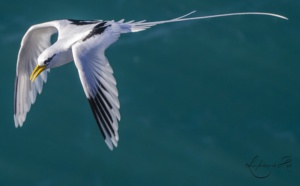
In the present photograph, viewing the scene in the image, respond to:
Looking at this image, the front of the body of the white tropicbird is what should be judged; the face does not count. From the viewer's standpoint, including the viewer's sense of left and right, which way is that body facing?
facing the viewer and to the left of the viewer
